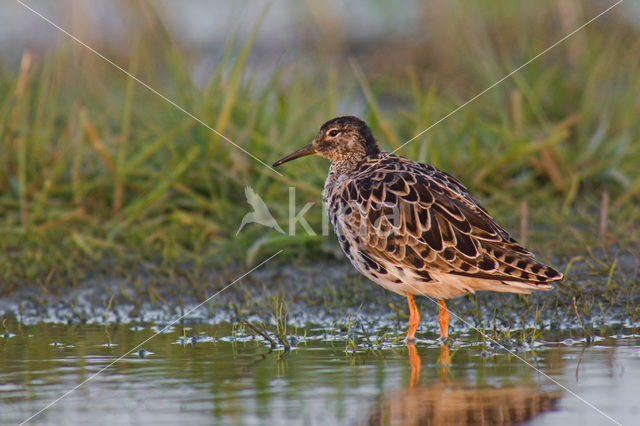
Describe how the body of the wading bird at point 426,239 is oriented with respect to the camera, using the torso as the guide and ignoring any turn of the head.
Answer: to the viewer's left
